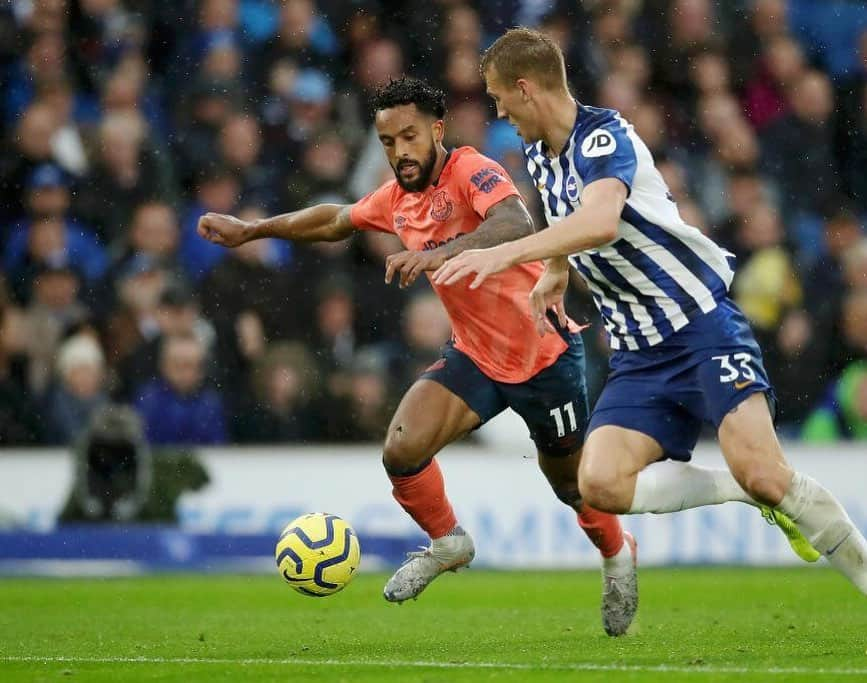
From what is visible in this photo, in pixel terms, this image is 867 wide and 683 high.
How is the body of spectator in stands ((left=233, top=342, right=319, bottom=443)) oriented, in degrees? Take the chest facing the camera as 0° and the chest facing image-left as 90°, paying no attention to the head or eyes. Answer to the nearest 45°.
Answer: approximately 0°
